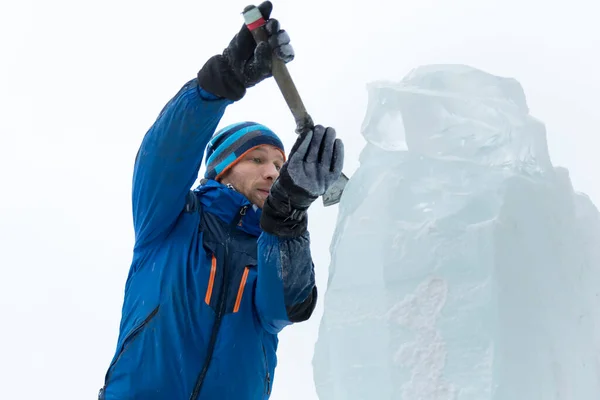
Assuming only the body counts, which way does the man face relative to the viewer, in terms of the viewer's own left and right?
facing the viewer and to the right of the viewer
